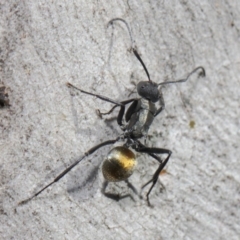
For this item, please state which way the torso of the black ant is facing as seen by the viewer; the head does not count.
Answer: away from the camera
